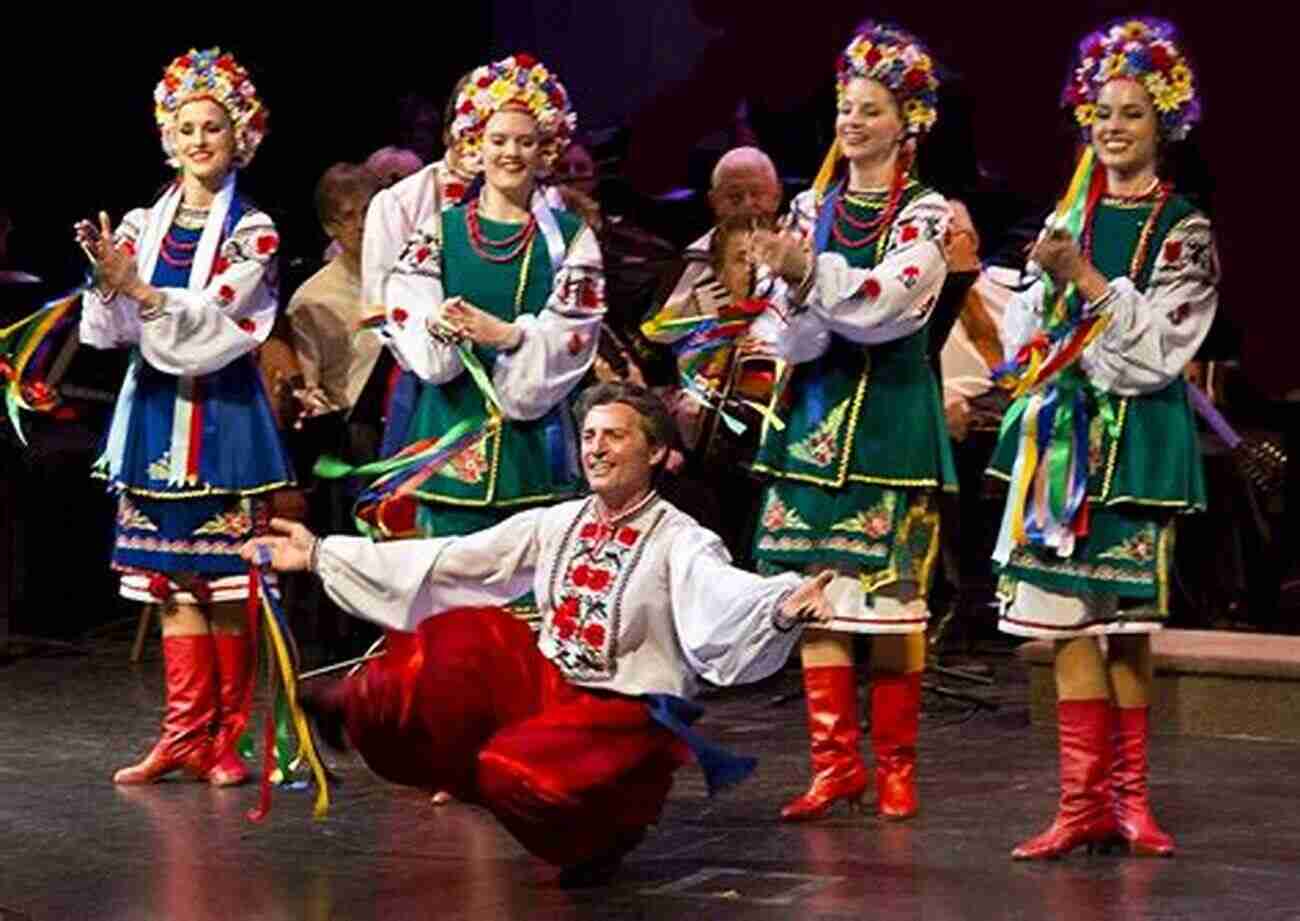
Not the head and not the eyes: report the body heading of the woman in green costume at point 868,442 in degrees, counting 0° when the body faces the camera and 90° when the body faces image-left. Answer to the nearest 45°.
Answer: approximately 45°

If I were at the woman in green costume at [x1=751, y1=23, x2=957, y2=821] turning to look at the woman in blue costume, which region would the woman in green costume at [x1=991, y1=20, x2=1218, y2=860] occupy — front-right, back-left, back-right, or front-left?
back-left

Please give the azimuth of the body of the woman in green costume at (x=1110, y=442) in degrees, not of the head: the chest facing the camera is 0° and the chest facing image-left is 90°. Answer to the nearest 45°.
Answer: approximately 45°

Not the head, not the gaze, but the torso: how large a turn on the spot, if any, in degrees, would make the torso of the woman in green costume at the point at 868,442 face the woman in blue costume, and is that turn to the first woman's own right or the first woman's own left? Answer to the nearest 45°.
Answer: approximately 45° to the first woman's own right

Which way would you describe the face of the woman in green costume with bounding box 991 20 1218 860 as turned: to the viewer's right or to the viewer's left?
to the viewer's left

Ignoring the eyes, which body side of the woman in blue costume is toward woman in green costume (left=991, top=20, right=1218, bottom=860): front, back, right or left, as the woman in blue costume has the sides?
left

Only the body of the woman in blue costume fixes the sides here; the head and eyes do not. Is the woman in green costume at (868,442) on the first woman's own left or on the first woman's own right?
on the first woman's own left

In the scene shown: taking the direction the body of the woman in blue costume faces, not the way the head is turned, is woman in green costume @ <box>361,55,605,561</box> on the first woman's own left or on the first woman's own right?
on the first woman's own left

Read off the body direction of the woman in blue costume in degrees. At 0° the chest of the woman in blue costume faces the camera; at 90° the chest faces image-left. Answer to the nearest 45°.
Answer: approximately 45°

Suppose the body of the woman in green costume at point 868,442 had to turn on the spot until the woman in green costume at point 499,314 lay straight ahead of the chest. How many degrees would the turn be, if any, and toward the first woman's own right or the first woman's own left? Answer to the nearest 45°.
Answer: approximately 45° to the first woman's own right
